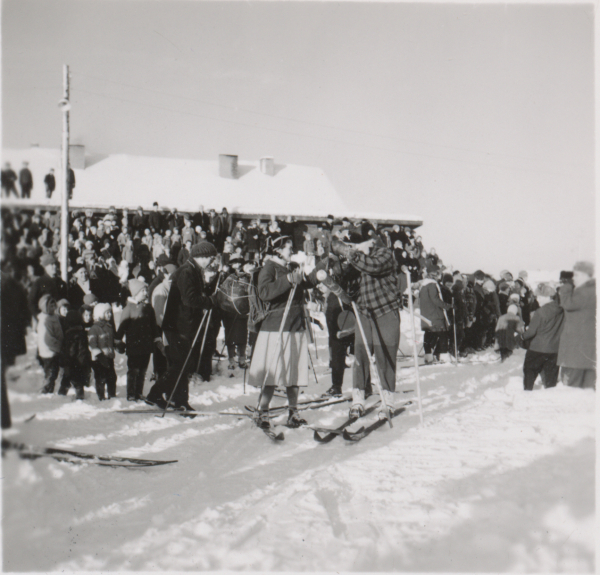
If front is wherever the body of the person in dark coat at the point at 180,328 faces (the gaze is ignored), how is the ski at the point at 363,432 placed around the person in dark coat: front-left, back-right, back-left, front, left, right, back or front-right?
front-right

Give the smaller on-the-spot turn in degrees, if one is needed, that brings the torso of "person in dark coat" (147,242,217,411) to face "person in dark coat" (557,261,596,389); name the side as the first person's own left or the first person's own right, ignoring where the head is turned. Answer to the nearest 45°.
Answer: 0° — they already face them

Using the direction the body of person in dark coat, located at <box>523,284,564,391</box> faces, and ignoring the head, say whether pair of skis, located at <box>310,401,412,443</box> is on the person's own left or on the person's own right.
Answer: on the person's own left

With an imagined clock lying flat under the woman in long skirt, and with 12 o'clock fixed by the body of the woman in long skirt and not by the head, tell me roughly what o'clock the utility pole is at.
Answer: The utility pole is roughly at 5 o'clock from the woman in long skirt.

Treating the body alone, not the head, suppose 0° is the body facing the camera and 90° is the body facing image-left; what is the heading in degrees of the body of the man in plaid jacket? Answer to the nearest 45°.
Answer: approximately 45°

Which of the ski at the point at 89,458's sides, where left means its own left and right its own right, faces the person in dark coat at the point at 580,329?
front

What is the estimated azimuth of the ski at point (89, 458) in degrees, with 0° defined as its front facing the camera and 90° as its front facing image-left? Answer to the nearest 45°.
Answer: approximately 270°

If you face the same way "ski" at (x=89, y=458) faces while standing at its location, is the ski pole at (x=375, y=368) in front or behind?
in front

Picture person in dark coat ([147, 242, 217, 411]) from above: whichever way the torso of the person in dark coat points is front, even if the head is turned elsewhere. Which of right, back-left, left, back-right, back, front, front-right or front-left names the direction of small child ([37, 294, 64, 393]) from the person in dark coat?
back

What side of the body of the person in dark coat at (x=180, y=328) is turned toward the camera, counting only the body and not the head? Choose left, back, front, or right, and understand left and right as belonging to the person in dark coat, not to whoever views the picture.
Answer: right

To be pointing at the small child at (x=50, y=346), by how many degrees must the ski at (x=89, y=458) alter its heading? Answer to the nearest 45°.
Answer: approximately 90° to its left

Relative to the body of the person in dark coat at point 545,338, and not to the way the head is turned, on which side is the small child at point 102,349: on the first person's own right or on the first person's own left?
on the first person's own left
